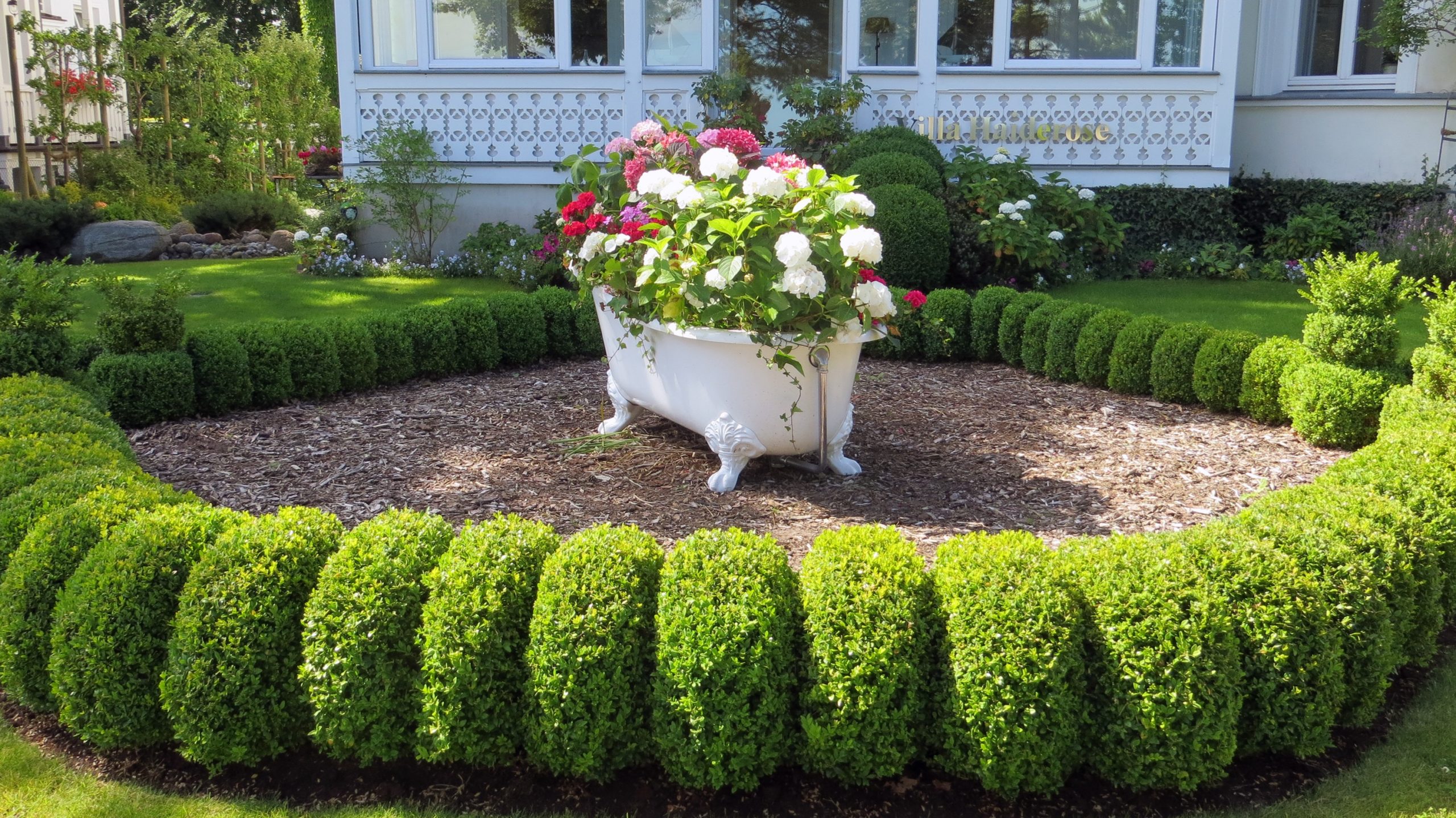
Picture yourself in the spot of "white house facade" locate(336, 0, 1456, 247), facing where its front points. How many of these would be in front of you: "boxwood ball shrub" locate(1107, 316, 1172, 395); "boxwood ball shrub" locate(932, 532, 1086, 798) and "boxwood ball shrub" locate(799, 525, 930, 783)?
3

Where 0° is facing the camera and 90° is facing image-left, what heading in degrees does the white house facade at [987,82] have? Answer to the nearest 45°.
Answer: approximately 0°

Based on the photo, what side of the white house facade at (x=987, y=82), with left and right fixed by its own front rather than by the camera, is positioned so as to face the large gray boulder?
right

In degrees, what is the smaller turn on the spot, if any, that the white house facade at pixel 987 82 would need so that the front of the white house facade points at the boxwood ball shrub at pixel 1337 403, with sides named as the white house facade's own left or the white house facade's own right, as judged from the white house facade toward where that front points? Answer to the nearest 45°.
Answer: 0° — it already faces it

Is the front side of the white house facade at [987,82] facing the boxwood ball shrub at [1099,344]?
yes

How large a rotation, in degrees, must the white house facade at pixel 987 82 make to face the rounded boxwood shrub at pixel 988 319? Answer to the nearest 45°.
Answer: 0° — it already faces it

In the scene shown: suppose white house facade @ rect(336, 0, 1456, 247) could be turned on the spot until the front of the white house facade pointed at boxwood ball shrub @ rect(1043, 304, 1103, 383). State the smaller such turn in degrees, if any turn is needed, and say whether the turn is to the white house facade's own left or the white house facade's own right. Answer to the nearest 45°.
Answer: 0° — it already faces it

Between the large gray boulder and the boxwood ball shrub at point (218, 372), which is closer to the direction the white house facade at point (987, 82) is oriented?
the boxwood ball shrub

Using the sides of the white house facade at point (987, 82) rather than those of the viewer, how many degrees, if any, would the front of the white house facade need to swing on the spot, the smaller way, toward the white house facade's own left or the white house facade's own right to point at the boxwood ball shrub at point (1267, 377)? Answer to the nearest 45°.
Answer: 0° — it already faces it
